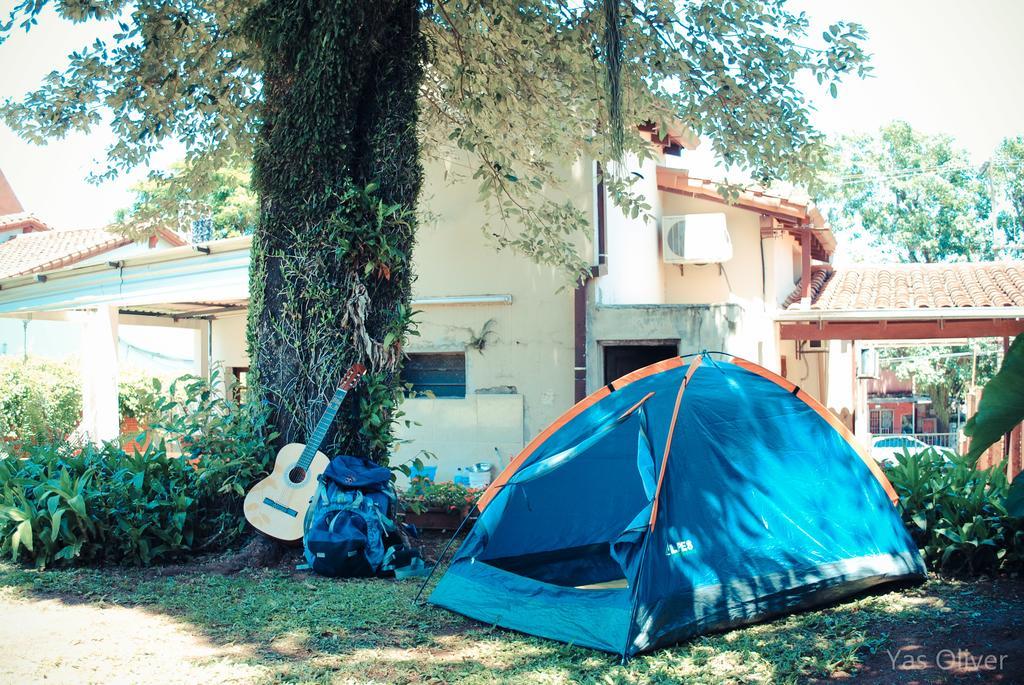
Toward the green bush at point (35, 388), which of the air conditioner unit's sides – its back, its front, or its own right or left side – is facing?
right

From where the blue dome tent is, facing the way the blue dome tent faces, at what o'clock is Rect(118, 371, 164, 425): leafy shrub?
The leafy shrub is roughly at 3 o'clock from the blue dome tent.

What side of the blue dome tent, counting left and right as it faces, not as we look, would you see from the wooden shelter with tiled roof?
back

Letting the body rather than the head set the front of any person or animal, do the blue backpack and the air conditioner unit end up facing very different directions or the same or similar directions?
same or similar directions

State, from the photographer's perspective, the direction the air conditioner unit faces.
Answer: facing the viewer

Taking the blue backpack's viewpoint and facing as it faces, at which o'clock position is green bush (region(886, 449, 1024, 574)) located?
The green bush is roughly at 8 o'clock from the blue backpack.

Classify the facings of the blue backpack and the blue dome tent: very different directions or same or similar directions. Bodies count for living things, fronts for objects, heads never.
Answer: same or similar directions

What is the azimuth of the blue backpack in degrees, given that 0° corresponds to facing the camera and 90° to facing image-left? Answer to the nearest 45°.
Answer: approximately 45°

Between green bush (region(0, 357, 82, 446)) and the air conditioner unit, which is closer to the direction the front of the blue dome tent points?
the green bush

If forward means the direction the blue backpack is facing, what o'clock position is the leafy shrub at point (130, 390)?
The leafy shrub is roughly at 4 o'clock from the blue backpack.

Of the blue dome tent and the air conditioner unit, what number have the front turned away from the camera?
0

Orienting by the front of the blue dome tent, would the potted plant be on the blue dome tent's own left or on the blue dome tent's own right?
on the blue dome tent's own right

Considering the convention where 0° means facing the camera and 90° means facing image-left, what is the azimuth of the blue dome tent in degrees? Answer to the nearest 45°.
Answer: approximately 45°

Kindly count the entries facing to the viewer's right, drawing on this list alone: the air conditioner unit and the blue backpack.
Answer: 0

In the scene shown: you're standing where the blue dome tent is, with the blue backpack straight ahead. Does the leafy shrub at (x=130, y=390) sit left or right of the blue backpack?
right

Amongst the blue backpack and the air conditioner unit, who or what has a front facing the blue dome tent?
the air conditioner unit

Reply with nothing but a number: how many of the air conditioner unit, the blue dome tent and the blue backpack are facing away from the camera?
0
